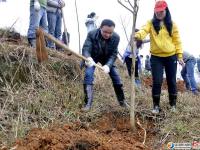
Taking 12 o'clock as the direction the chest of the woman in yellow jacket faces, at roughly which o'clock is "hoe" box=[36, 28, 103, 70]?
The hoe is roughly at 3 o'clock from the woman in yellow jacket.

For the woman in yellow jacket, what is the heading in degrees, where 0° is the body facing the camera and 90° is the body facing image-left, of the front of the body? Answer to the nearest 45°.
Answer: approximately 0°
